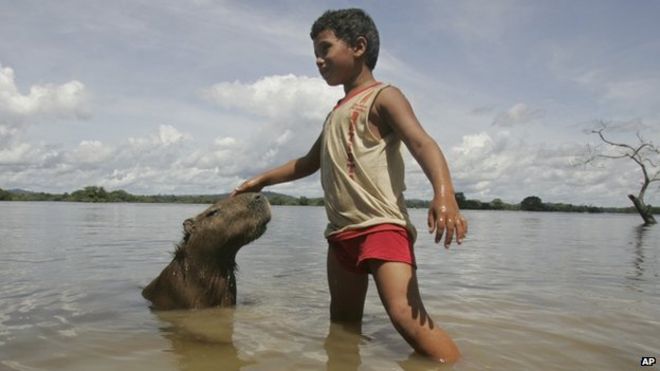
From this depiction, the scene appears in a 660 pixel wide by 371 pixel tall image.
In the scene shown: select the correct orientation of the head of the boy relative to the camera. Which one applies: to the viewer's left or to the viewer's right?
to the viewer's left

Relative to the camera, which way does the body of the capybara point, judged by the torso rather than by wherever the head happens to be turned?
to the viewer's right

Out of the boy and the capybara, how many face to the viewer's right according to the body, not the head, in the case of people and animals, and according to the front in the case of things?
1

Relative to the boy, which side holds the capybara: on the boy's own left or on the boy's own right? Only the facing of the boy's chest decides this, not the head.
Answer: on the boy's own right

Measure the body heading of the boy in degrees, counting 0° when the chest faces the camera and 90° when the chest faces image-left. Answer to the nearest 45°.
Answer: approximately 45°
